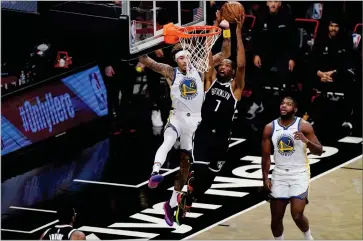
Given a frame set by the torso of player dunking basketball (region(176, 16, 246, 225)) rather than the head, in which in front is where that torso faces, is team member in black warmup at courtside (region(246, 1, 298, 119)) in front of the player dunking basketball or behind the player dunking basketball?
behind

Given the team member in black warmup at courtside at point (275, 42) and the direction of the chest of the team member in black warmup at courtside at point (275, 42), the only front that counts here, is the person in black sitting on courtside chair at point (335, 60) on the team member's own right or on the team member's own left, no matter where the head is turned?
on the team member's own left

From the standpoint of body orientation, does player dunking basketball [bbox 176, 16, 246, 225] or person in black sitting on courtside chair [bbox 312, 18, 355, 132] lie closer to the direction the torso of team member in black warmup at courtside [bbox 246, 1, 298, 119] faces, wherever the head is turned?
the player dunking basketball

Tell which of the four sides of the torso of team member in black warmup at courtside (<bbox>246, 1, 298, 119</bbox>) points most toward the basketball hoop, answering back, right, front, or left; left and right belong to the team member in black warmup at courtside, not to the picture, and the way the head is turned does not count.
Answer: front

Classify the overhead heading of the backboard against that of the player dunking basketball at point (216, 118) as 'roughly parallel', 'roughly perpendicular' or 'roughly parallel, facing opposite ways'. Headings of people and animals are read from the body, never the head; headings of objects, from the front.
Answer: roughly perpendicular

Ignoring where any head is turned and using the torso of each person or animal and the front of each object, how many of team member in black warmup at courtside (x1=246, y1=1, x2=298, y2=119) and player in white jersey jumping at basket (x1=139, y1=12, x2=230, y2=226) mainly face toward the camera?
2

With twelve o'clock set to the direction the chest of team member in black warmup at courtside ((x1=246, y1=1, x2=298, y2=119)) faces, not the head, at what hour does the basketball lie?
The basketball is roughly at 12 o'clock from the team member in black warmup at courtside.

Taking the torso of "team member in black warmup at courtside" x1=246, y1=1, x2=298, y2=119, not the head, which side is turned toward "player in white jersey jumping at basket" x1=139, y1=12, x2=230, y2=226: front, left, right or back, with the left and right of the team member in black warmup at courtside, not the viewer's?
front
